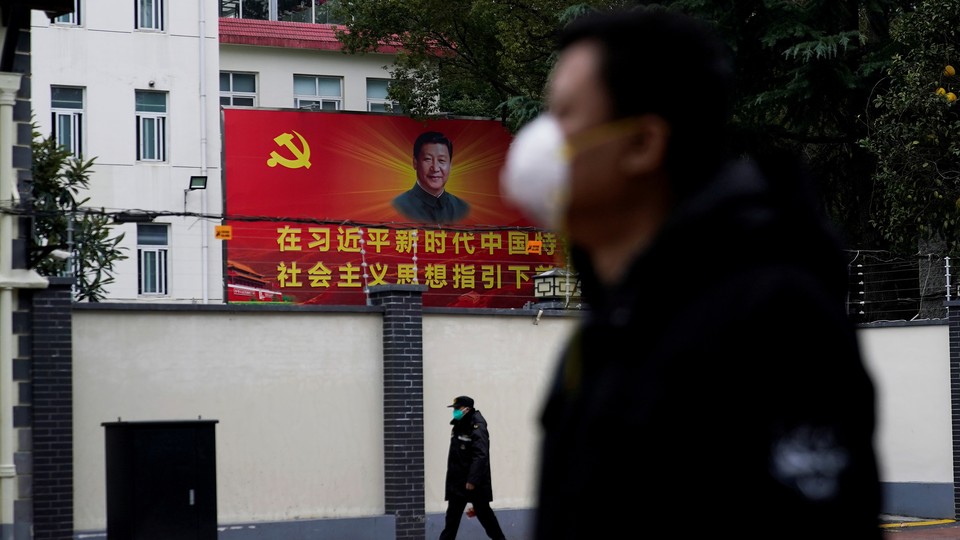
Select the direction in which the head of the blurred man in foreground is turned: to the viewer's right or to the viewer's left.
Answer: to the viewer's left

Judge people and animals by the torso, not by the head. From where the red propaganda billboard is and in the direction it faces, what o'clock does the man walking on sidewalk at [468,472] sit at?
The man walking on sidewalk is roughly at 12 o'clock from the red propaganda billboard.

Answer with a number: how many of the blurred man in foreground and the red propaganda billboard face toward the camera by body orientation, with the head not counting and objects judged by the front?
1

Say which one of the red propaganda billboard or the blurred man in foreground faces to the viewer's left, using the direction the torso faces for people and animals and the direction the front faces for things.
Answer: the blurred man in foreground

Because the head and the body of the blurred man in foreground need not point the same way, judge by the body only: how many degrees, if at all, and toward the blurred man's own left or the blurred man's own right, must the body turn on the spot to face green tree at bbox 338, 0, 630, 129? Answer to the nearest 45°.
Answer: approximately 90° to the blurred man's own right

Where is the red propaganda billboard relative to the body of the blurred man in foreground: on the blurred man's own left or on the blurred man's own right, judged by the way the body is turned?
on the blurred man's own right

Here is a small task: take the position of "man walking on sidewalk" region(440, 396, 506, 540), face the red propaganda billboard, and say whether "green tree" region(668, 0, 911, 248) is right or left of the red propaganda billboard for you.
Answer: right

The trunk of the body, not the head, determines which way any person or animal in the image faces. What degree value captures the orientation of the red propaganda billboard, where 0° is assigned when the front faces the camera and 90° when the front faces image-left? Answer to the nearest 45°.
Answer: approximately 0°

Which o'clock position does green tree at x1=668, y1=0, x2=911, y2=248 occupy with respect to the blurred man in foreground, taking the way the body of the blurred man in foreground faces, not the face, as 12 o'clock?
The green tree is roughly at 3 o'clock from the blurred man in foreground.

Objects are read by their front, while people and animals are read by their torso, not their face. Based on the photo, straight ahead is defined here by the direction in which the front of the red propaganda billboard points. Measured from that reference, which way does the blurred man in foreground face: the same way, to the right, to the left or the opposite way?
to the right

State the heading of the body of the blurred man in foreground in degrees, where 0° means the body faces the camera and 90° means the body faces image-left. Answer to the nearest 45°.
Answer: approximately 90°
